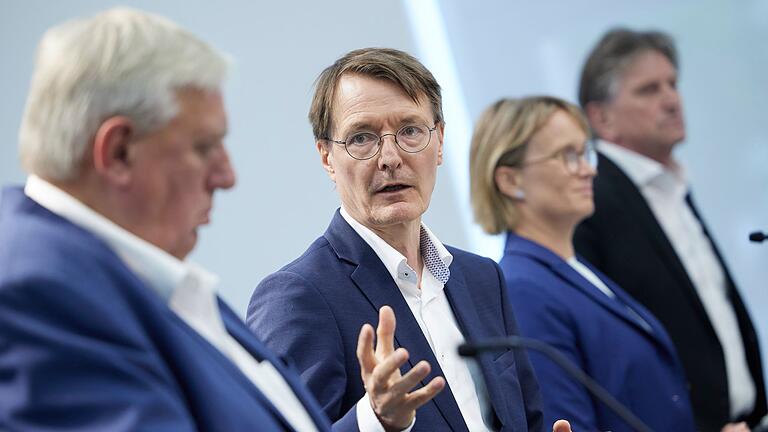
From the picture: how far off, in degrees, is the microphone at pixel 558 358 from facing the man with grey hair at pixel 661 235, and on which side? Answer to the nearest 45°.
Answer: approximately 90° to its right

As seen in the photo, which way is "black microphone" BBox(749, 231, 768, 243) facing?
to the viewer's left

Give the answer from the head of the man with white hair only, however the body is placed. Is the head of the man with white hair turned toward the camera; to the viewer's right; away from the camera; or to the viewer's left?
to the viewer's right

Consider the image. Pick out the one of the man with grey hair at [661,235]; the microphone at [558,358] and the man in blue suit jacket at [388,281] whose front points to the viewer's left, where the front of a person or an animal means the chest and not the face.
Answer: the microphone

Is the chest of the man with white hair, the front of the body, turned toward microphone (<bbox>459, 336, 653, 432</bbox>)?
yes

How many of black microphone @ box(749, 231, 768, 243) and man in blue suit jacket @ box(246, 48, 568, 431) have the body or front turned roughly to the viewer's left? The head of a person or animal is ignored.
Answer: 1

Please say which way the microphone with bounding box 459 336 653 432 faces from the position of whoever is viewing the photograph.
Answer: facing to the left of the viewer

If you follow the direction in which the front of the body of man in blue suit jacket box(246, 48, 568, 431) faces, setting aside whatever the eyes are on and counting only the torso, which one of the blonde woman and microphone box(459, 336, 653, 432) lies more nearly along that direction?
the microphone

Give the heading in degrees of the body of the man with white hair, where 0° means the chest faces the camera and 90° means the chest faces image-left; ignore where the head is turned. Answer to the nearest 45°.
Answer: approximately 270°
